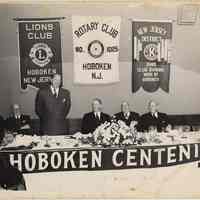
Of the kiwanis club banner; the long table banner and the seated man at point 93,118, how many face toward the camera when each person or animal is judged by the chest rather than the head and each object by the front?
3

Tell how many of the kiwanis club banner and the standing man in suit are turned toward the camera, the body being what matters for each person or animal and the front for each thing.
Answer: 2

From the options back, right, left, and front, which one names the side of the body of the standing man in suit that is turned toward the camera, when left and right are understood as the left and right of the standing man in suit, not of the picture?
front

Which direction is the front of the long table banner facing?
toward the camera

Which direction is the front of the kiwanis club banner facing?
toward the camera

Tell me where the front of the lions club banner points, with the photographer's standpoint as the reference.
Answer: facing the viewer
